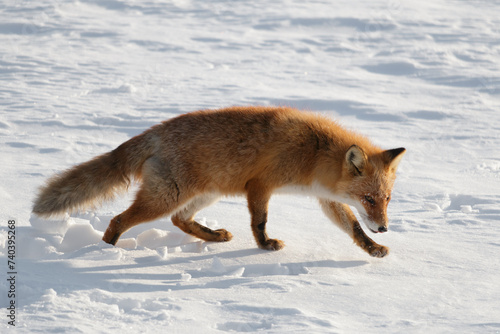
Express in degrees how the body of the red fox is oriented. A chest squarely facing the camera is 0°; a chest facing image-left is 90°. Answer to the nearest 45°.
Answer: approximately 270°
